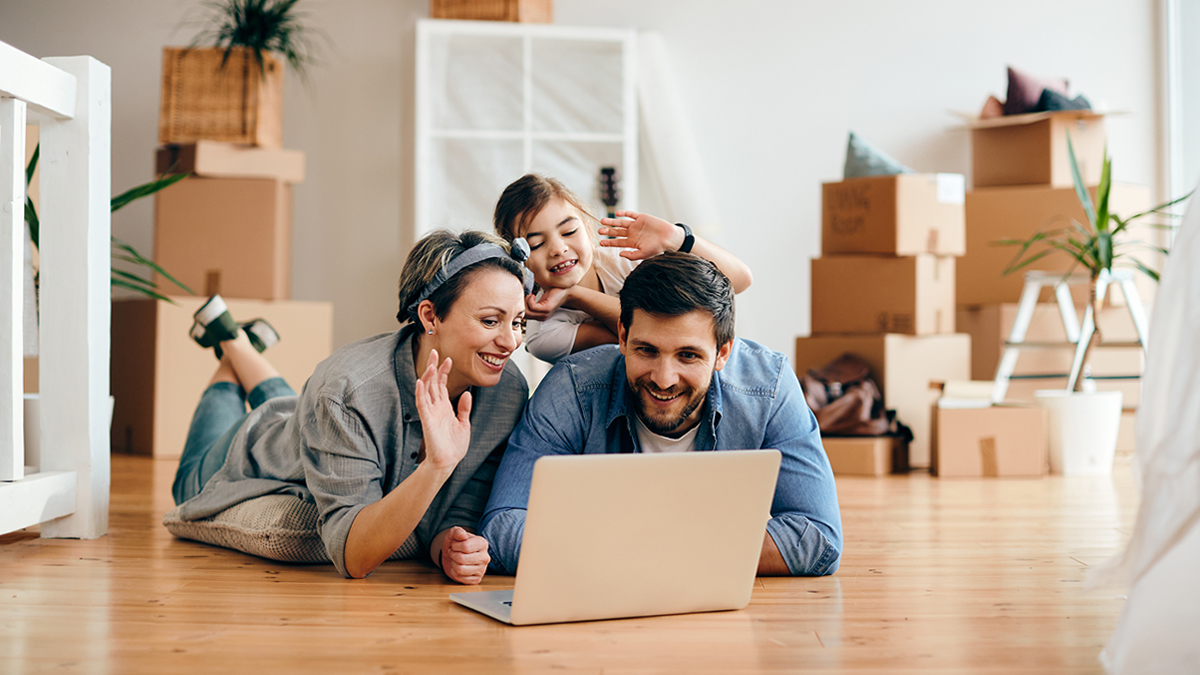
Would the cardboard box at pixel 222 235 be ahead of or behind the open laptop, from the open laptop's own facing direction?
ahead

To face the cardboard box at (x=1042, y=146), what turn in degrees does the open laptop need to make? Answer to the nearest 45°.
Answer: approximately 90° to its right

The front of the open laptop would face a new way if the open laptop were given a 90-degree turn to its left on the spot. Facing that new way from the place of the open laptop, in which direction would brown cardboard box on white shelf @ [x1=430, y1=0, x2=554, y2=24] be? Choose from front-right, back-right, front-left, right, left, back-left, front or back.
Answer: back-right

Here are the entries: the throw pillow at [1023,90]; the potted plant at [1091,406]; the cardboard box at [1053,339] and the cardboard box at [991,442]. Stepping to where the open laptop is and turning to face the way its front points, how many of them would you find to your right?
4

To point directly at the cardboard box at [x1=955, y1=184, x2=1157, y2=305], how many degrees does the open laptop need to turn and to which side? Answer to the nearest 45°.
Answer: approximately 90° to its right

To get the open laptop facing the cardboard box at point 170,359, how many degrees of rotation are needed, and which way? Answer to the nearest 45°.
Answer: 0° — it already faces it

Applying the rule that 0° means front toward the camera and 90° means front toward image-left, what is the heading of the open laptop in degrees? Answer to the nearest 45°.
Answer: approximately 135°

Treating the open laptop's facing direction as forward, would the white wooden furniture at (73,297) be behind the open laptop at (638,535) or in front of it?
in front

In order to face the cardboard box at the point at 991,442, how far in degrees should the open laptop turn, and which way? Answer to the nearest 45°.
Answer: approximately 90° to its right
